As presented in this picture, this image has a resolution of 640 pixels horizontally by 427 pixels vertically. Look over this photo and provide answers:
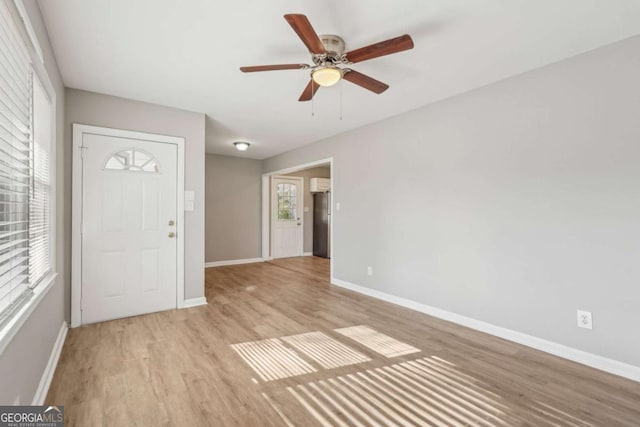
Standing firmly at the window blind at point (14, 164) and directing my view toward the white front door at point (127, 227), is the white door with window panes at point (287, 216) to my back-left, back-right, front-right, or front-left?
front-right

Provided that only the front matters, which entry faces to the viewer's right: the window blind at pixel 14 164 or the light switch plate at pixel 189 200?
the window blind

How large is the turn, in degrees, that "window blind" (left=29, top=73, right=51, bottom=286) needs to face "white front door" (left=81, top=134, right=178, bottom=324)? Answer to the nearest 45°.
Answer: approximately 45° to its left

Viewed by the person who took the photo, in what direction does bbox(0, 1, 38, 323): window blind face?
facing to the right of the viewer

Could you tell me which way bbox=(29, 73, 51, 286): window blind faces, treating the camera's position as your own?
facing to the right of the viewer

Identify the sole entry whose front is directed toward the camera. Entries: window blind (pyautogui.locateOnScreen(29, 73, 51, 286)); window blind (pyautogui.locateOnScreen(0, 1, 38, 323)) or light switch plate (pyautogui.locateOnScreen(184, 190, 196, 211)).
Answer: the light switch plate

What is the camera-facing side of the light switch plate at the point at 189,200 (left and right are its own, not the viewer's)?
front

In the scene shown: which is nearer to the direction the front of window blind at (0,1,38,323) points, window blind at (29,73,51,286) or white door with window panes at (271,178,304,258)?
the white door with window panes

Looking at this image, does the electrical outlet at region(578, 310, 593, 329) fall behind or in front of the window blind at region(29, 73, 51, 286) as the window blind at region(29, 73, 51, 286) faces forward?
in front

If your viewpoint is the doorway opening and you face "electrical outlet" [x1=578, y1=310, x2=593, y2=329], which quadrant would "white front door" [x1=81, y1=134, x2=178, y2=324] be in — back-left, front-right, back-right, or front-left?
front-right

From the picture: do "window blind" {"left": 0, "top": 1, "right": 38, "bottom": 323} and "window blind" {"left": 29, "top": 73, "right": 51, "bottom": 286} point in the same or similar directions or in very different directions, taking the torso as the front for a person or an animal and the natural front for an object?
same or similar directions

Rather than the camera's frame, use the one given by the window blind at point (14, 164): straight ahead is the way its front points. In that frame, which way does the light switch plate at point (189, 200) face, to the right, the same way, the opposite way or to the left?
to the right

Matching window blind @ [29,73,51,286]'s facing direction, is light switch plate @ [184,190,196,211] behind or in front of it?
in front

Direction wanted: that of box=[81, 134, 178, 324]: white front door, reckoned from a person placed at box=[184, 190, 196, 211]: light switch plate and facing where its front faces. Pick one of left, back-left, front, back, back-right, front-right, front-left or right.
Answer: right

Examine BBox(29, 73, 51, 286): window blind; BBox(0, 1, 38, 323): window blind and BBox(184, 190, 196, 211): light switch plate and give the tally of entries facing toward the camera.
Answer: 1
